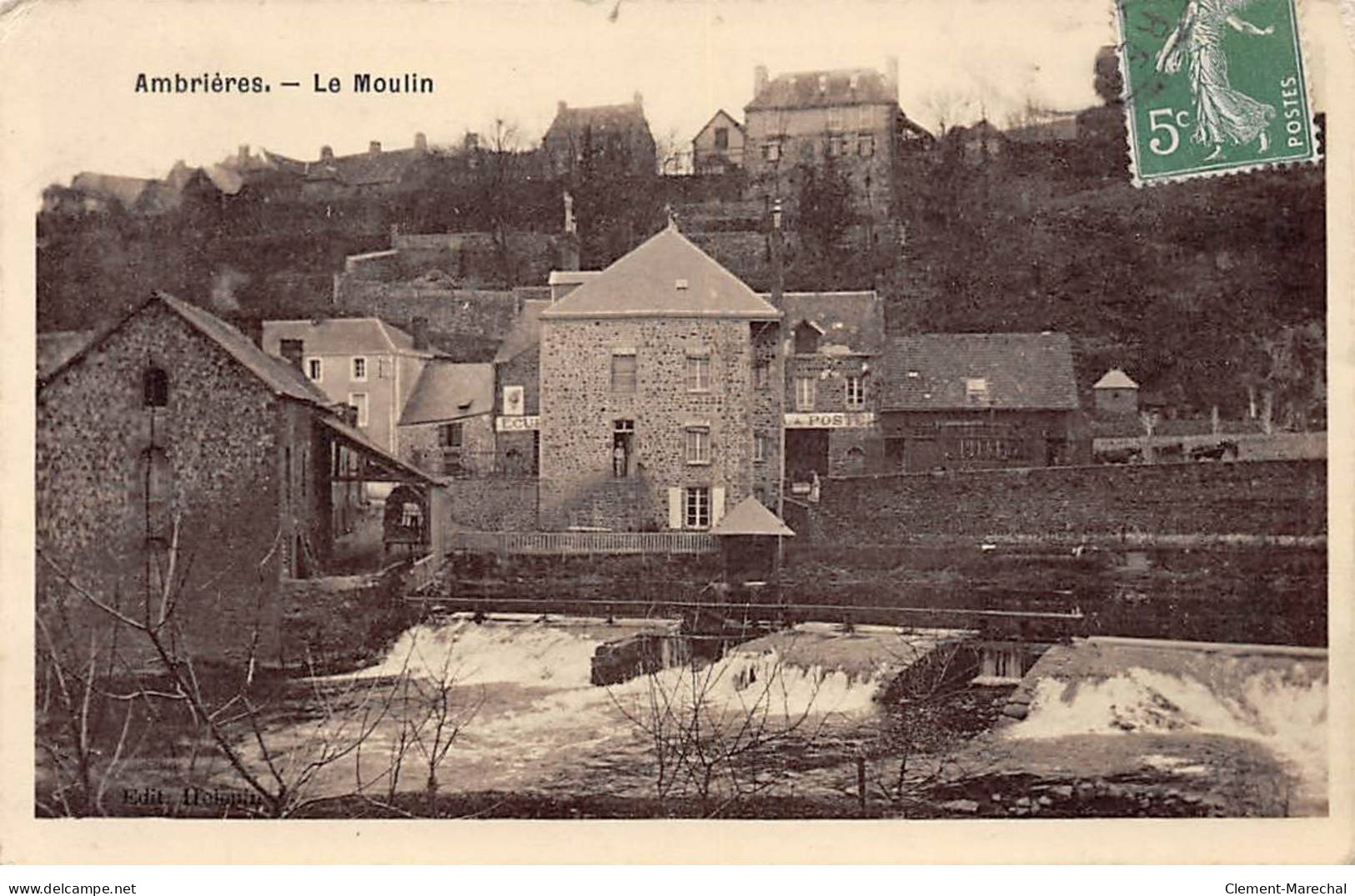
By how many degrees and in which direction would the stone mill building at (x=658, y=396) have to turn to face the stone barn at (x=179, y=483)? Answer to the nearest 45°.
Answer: approximately 90° to its right

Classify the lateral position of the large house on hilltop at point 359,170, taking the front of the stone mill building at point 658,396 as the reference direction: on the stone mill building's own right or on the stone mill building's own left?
on the stone mill building's own right

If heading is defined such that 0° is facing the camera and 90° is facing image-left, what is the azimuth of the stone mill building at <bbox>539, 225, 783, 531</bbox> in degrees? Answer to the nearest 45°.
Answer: approximately 0°

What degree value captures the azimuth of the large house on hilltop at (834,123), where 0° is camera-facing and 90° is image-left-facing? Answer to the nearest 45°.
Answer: approximately 0°
